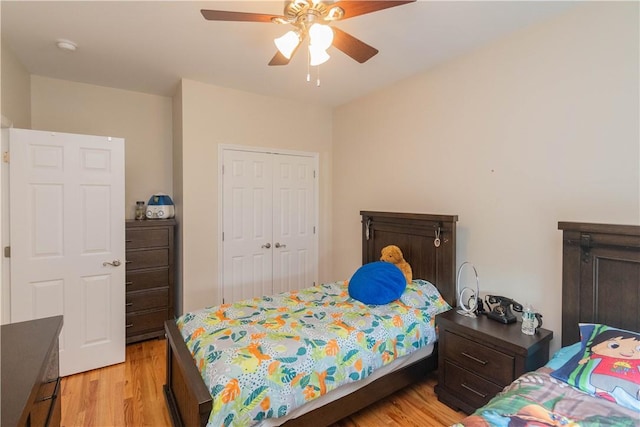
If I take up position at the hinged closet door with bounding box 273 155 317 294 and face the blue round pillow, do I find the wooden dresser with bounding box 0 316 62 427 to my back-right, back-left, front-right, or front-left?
front-right

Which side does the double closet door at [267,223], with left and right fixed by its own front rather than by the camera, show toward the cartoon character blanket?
front

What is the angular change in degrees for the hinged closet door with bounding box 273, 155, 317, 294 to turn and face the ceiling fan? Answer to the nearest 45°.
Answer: approximately 45° to its right

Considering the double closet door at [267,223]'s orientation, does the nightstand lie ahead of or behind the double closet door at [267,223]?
ahead

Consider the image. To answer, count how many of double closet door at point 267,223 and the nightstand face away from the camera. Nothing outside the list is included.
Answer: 0

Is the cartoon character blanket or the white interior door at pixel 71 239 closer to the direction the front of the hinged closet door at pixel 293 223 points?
the cartoon character blanket

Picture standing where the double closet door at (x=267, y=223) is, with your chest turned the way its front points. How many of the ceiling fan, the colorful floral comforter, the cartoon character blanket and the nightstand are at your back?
0

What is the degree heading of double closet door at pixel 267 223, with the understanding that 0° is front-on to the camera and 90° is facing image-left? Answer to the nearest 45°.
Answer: approximately 315°

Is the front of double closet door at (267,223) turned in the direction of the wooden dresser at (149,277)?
no

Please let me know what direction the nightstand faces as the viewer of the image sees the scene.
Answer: facing the viewer and to the left of the viewer

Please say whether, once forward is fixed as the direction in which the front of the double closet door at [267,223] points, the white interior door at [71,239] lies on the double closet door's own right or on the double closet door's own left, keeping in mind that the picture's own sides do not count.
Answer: on the double closet door's own right

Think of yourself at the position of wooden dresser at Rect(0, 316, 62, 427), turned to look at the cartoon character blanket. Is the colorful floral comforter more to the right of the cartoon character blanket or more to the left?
left

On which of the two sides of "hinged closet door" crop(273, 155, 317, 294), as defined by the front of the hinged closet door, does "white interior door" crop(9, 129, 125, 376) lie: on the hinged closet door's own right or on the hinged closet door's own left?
on the hinged closet door's own right

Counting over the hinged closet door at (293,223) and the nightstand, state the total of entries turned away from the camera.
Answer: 0

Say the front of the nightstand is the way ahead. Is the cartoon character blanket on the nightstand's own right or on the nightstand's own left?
on the nightstand's own left

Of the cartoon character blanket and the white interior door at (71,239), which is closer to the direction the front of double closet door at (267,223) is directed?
the cartoon character blanket

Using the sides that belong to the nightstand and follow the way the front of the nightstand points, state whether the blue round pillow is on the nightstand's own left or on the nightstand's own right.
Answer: on the nightstand's own right
